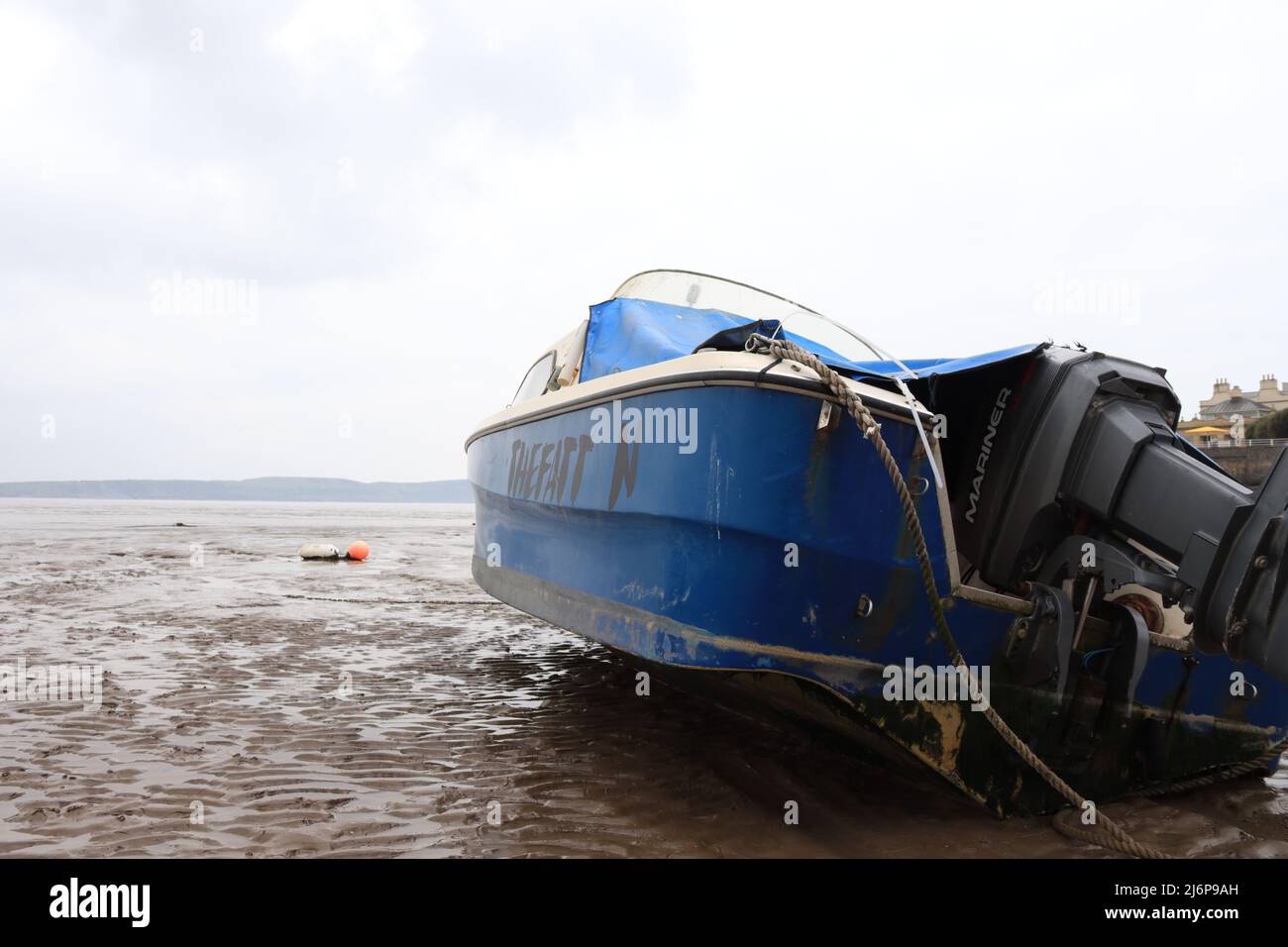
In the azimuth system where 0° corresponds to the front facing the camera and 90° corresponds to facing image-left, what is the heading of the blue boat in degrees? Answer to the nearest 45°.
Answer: approximately 135°
